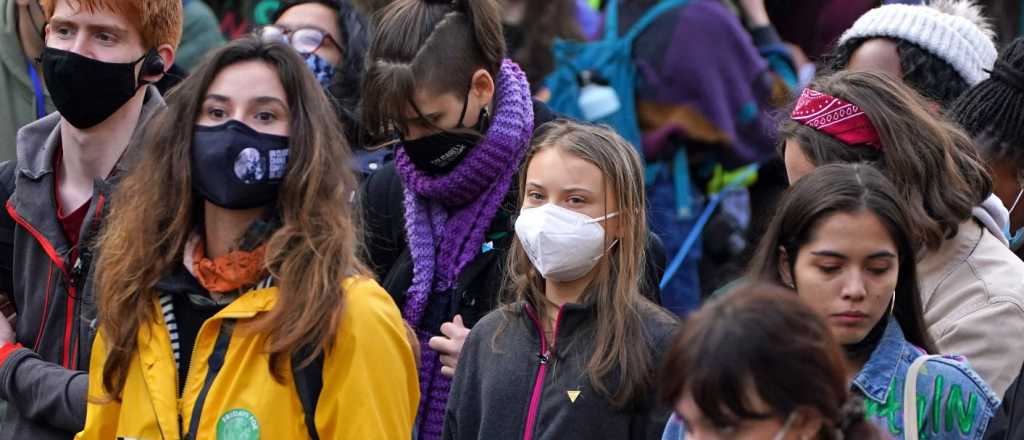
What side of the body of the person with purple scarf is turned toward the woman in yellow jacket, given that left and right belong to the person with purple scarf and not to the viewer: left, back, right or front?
front

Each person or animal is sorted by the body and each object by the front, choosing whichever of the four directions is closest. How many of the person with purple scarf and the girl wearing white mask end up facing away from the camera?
0

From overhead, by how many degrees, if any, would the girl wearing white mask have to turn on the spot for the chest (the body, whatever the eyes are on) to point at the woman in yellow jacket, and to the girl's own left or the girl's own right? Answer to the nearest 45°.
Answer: approximately 45° to the girl's own right

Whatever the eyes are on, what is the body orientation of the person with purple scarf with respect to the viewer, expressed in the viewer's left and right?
facing the viewer and to the left of the viewer

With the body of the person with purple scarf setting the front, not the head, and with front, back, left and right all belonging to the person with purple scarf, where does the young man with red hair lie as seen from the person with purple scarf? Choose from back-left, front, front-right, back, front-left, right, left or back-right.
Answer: front-right

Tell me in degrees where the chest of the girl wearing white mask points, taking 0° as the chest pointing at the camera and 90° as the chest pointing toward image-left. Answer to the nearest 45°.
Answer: approximately 45°
